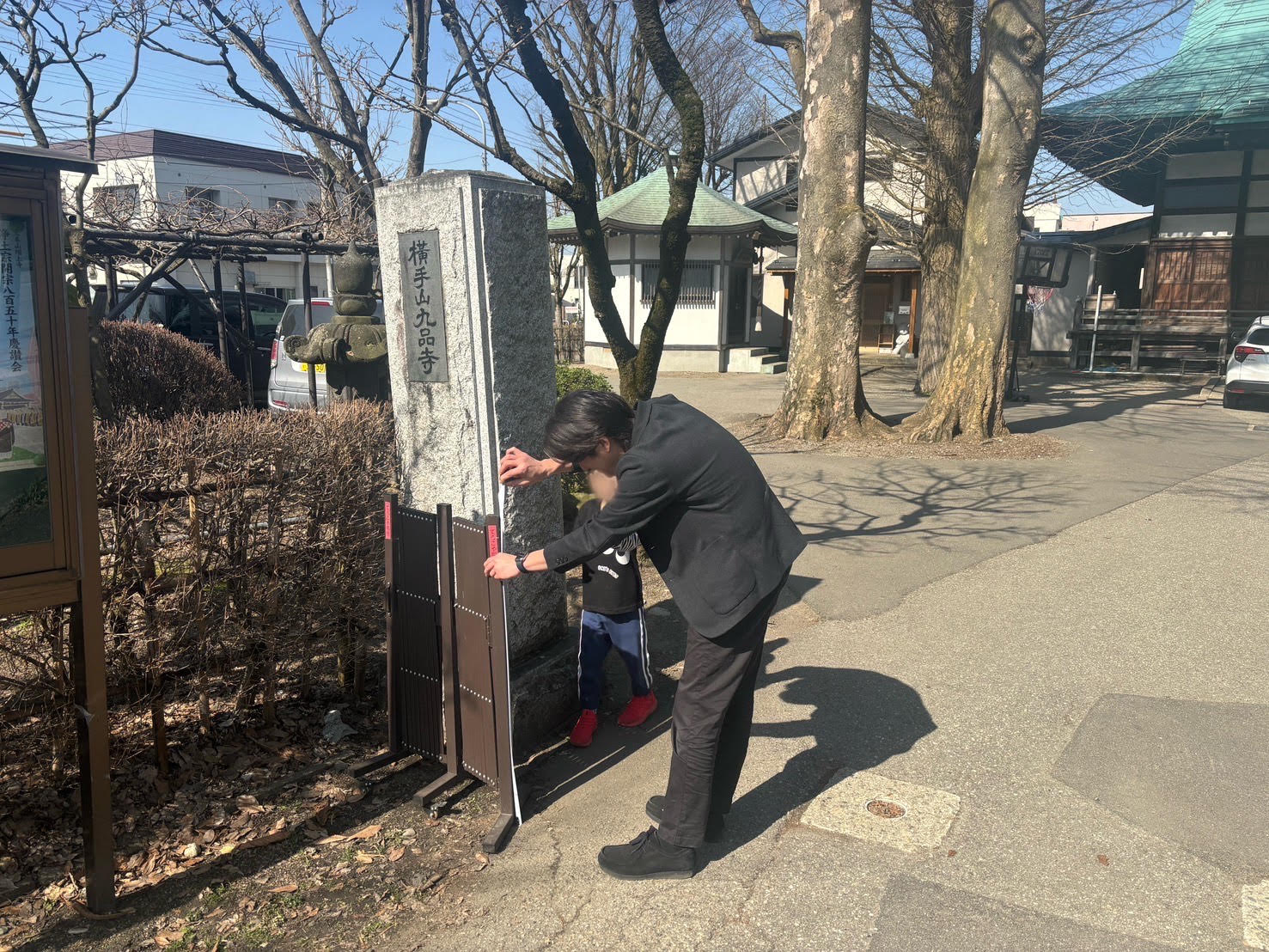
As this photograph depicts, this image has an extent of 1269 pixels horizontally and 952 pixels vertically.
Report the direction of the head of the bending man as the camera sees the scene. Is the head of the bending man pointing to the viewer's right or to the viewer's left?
to the viewer's left

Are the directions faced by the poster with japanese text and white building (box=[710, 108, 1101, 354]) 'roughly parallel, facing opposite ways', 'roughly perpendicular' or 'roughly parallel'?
roughly perpendicular

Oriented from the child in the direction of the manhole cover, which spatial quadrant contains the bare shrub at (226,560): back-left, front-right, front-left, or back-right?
back-right

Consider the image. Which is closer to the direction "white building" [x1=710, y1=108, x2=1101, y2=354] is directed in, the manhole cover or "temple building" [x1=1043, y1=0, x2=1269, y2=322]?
the manhole cover

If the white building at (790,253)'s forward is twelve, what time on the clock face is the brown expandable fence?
The brown expandable fence is roughly at 12 o'clock from the white building.

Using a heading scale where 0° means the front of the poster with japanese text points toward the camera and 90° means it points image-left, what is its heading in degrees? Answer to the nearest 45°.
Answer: approximately 315°

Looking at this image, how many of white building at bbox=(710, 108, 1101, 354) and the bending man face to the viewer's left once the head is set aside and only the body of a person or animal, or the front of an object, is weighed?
1

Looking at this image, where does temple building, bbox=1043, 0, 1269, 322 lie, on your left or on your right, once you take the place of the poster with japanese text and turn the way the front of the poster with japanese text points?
on your left

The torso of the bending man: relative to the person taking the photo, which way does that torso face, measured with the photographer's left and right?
facing to the left of the viewer
